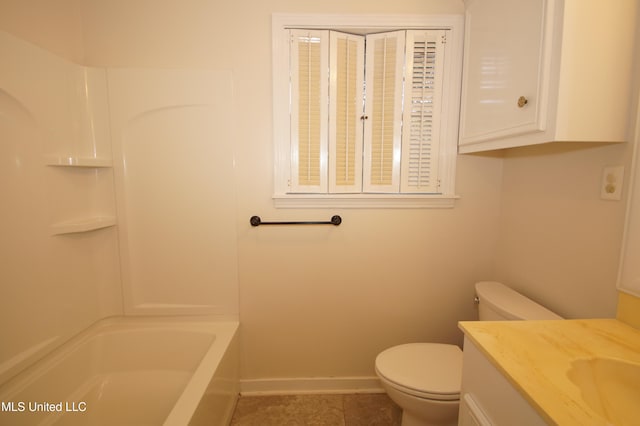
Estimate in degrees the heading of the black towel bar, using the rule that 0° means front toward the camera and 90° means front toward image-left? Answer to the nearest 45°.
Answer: approximately 0°

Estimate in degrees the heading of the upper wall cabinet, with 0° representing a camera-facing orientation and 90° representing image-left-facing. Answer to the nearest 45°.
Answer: approximately 45°

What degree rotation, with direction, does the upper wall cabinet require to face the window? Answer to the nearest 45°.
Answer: approximately 45° to its right

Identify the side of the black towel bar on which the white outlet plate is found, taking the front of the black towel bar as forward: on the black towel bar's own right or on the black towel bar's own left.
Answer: on the black towel bar's own left

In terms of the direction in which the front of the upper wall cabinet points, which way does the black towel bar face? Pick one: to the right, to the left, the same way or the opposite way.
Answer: to the left

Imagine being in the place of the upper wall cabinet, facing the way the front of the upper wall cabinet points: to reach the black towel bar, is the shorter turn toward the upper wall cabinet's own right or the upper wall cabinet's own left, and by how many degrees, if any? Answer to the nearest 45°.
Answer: approximately 45° to the upper wall cabinet's own right

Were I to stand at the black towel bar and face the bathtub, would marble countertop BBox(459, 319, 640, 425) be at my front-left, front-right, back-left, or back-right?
front-left
